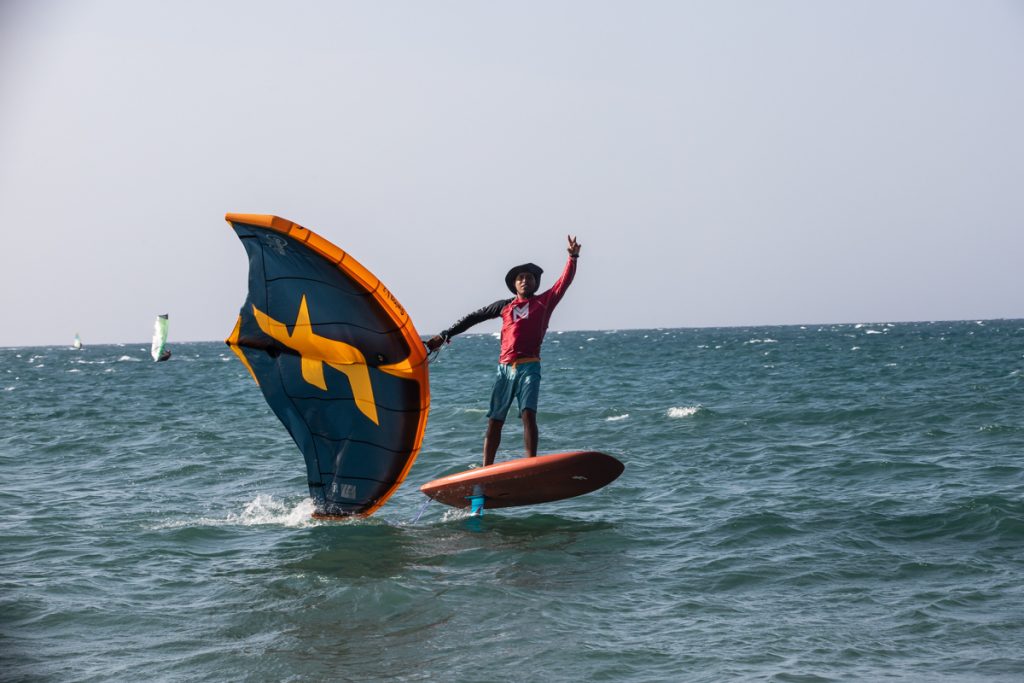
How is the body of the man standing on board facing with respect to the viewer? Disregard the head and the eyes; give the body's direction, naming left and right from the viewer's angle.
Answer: facing the viewer

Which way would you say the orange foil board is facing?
to the viewer's right

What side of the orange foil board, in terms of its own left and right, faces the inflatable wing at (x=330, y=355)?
back
